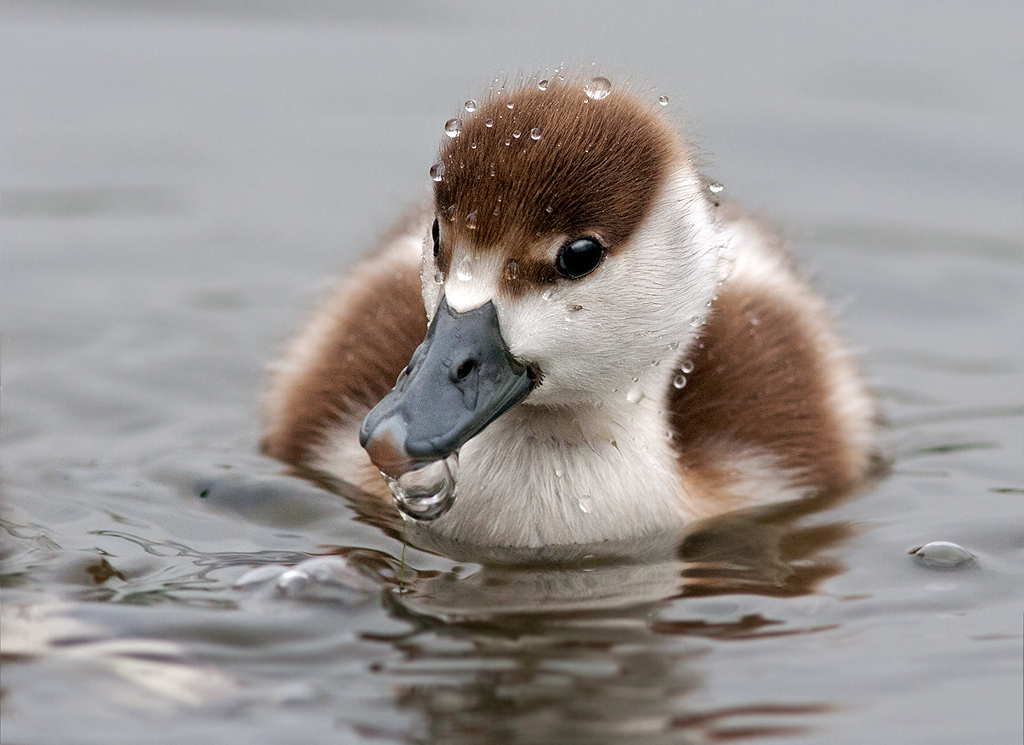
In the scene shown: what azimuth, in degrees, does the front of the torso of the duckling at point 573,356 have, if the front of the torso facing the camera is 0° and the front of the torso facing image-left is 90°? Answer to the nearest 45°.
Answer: approximately 0°

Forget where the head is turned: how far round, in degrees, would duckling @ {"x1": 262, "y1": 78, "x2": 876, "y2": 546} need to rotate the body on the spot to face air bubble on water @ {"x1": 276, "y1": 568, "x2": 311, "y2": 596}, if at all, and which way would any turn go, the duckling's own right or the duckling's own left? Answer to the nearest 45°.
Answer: approximately 90° to the duckling's own right
